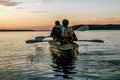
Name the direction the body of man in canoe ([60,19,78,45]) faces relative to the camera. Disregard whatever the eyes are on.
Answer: away from the camera
